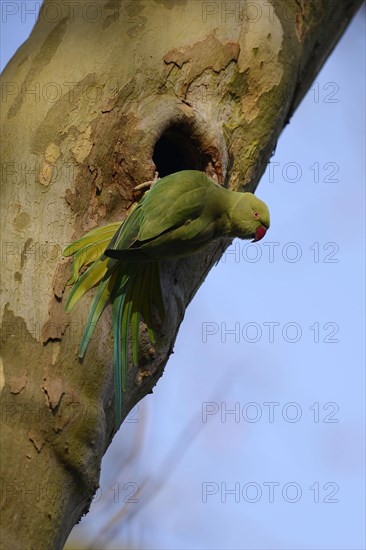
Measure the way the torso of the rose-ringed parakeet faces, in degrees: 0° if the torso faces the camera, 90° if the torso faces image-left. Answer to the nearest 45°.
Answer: approximately 270°
